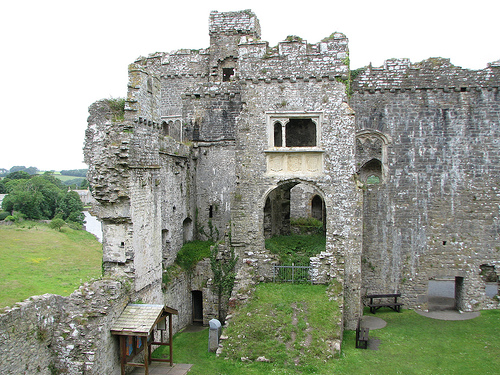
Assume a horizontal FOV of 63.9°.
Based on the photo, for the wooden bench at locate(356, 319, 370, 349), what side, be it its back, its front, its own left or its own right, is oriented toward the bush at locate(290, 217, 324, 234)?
left

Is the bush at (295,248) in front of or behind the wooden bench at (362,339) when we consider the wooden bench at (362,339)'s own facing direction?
behind

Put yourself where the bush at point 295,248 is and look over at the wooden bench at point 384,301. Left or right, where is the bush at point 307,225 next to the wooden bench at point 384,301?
left

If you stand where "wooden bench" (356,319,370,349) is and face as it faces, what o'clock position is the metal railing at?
The metal railing is roughly at 7 o'clock from the wooden bench.

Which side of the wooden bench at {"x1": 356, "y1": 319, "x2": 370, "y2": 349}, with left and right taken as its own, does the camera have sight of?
right

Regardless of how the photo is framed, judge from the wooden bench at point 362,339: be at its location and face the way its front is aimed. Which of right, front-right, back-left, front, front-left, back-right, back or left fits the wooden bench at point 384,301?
left
